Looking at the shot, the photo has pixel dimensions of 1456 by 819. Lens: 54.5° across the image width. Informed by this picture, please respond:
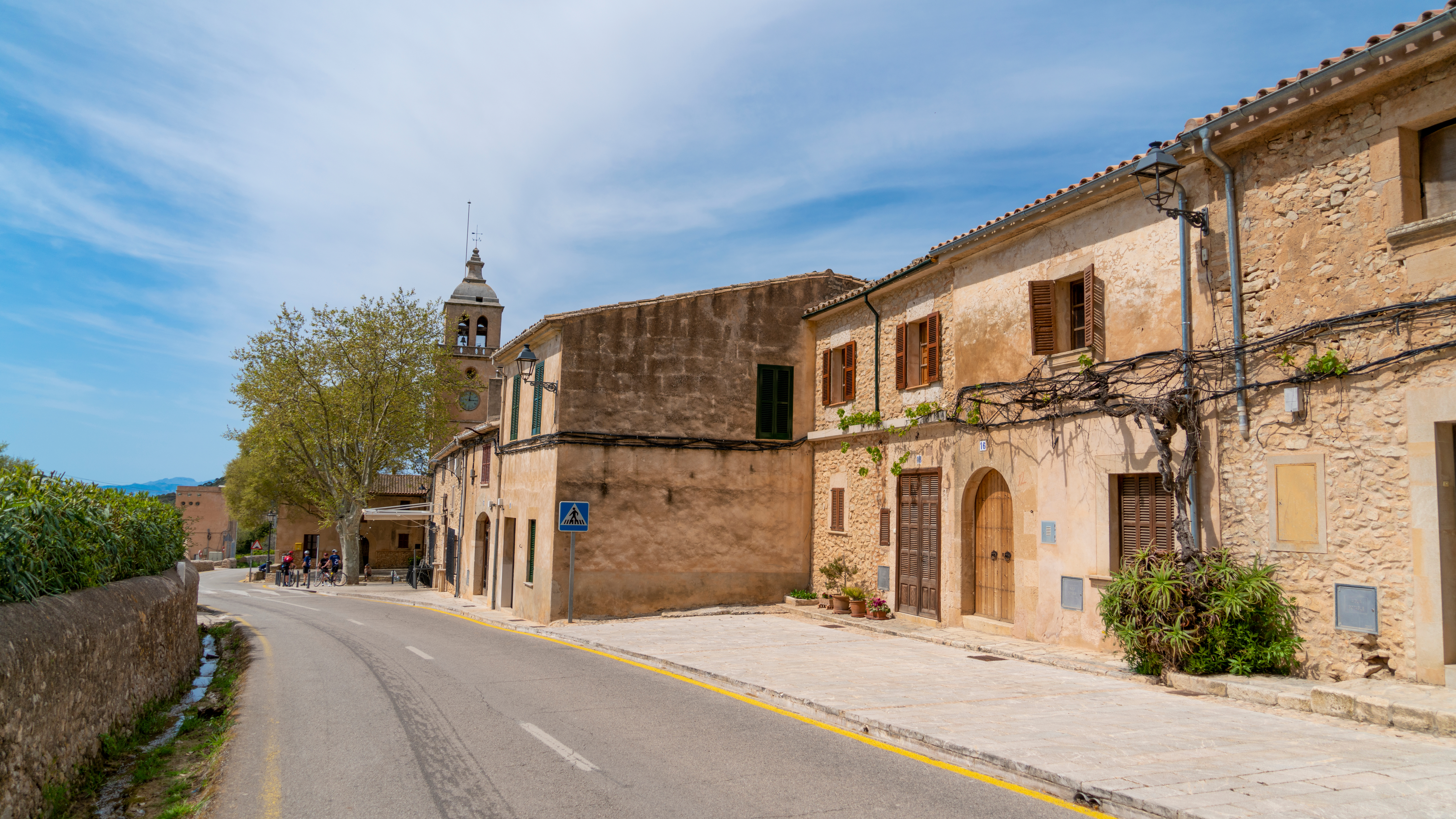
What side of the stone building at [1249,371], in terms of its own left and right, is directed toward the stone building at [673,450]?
right

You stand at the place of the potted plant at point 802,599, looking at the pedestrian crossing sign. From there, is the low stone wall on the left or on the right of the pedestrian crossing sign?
left

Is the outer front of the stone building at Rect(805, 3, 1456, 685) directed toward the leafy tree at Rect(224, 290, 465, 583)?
no

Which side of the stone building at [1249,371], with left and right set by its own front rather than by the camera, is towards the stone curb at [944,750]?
front

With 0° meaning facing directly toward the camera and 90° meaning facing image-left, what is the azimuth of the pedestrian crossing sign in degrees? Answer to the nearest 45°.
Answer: approximately 0°

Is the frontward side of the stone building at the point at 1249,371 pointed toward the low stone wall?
yes

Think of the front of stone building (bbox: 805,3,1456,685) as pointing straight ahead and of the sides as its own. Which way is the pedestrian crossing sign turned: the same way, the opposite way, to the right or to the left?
to the left

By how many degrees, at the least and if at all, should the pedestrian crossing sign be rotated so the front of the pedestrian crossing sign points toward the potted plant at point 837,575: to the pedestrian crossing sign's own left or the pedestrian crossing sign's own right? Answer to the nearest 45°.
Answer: approximately 90° to the pedestrian crossing sign's own left

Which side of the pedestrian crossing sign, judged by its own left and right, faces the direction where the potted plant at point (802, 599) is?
left

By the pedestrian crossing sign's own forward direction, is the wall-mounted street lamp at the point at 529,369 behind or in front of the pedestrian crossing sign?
behind

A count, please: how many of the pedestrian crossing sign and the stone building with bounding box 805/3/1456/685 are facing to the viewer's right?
0

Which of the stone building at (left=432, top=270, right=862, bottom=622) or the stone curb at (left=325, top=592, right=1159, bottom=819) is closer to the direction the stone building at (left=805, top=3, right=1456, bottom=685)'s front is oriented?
the stone curb
